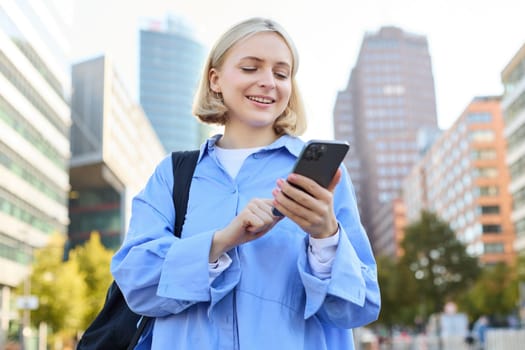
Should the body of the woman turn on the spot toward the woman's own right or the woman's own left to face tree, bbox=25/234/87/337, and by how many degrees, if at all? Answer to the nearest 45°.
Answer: approximately 180°

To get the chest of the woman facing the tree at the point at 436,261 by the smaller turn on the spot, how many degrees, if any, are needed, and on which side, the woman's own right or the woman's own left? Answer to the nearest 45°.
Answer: approximately 180°

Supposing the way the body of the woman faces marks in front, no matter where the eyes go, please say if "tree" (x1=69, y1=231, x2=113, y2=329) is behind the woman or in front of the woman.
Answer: behind

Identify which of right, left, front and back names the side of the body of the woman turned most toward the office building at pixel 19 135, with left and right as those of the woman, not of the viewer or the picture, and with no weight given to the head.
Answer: back

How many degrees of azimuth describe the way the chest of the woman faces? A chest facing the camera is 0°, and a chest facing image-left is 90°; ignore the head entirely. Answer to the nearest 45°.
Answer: approximately 0°
